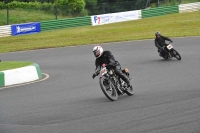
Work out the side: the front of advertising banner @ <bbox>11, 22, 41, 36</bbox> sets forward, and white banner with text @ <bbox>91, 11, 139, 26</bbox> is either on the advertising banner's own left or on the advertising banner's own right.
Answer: on the advertising banner's own left

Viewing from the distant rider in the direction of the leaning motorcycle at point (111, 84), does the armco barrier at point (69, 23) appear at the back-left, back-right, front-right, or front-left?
back-right

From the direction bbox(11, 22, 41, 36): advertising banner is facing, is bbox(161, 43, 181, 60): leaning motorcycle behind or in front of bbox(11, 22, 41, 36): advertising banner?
in front

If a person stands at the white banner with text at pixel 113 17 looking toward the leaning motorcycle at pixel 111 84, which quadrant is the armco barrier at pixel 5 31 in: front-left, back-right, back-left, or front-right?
front-right

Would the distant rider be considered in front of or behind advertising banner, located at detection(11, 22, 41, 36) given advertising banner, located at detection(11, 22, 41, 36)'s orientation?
in front

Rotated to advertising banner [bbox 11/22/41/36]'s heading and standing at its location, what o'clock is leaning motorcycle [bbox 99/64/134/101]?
The leaning motorcycle is roughly at 12 o'clock from the advertising banner.

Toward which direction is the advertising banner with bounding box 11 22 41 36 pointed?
toward the camera
